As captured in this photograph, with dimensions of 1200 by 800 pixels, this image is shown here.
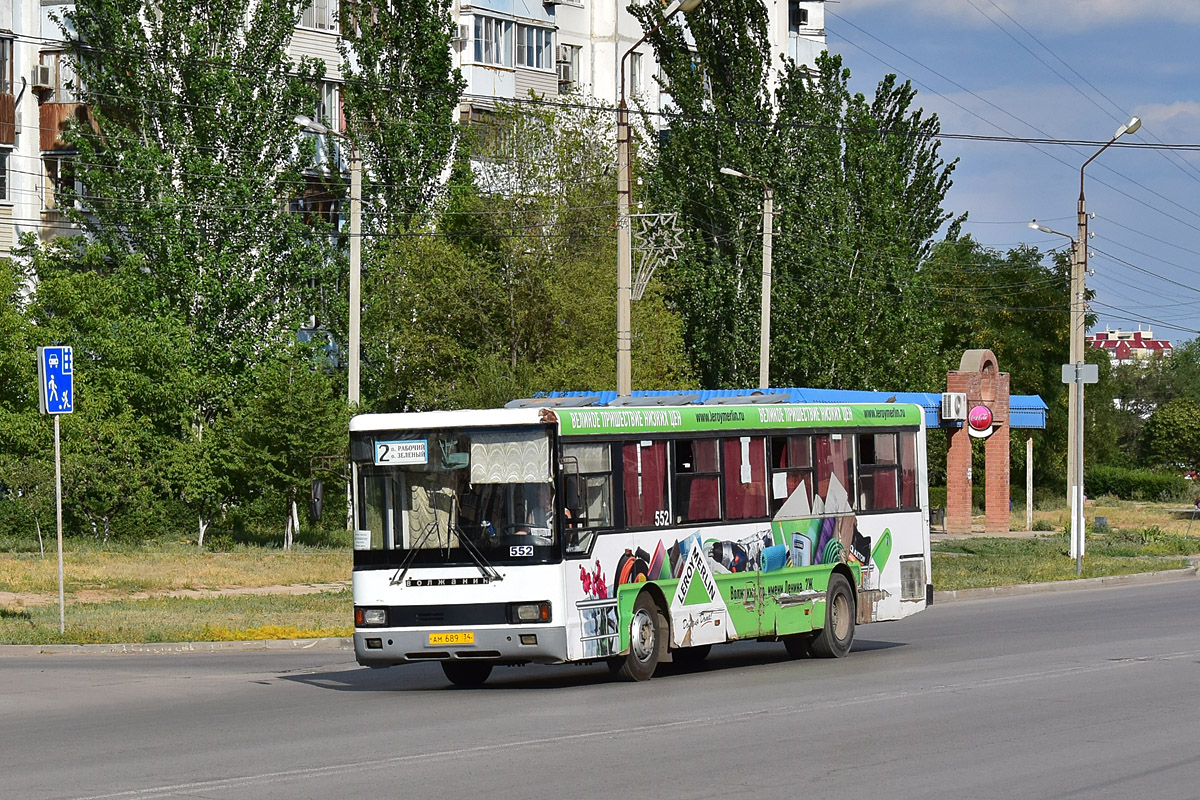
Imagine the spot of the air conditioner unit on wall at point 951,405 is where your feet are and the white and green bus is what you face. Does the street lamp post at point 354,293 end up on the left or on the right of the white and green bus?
right

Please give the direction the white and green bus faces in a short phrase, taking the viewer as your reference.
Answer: facing the viewer and to the left of the viewer

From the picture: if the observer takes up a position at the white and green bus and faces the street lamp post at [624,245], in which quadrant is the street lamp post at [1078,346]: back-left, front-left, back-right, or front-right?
front-right

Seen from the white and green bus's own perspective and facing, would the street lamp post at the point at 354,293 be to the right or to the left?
on its right

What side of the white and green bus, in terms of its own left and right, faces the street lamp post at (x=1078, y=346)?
back

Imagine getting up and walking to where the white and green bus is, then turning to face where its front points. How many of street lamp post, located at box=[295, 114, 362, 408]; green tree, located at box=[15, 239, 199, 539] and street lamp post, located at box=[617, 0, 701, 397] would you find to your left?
0

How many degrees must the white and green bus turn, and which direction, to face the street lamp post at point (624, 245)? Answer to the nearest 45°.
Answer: approximately 135° to its right

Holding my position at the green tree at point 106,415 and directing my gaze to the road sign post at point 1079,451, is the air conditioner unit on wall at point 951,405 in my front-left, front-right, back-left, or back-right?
front-left

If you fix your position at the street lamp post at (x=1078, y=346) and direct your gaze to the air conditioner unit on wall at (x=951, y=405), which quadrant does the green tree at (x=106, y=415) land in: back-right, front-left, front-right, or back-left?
front-left

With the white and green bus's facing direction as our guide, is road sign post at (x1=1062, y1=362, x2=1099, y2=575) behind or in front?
behind

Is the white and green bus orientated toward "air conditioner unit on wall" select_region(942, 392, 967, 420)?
no

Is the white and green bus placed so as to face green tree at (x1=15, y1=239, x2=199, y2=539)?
no
